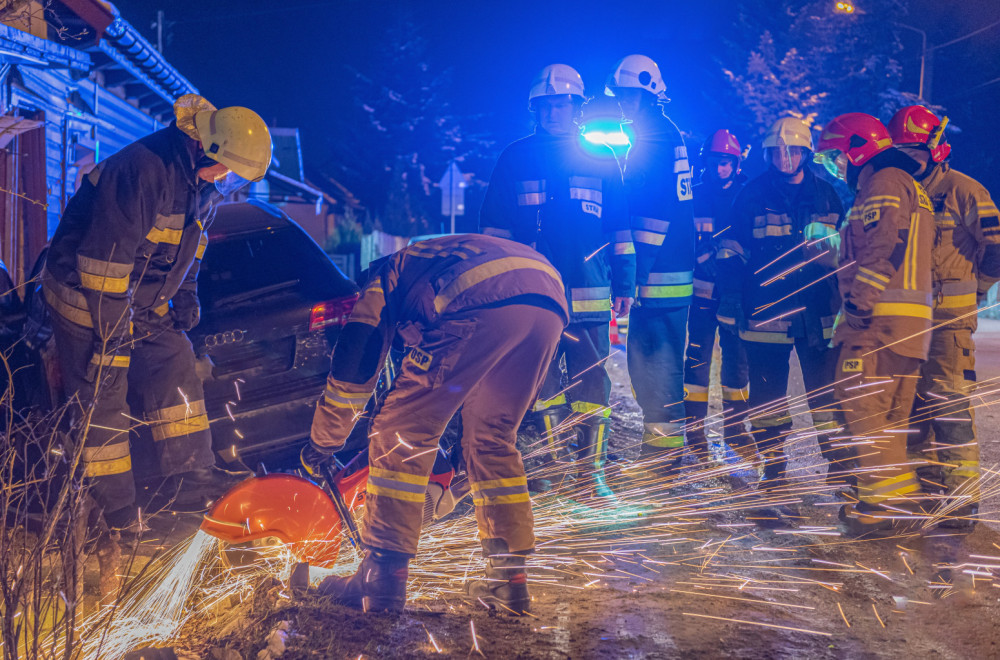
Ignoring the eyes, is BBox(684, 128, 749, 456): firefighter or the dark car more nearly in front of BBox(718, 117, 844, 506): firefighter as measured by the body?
the dark car

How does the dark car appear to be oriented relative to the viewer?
away from the camera

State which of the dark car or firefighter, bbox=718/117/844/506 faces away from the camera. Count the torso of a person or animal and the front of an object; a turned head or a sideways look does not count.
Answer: the dark car

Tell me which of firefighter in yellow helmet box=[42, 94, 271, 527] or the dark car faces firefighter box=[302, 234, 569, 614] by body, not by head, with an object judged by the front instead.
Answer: the firefighter in yellow helmet

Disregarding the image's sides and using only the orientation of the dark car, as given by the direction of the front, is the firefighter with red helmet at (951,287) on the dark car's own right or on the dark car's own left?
on the dark car's own right

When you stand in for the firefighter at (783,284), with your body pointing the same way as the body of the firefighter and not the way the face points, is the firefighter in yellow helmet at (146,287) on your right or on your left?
on your right

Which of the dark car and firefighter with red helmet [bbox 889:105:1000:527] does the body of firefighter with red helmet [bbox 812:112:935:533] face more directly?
the dark car
